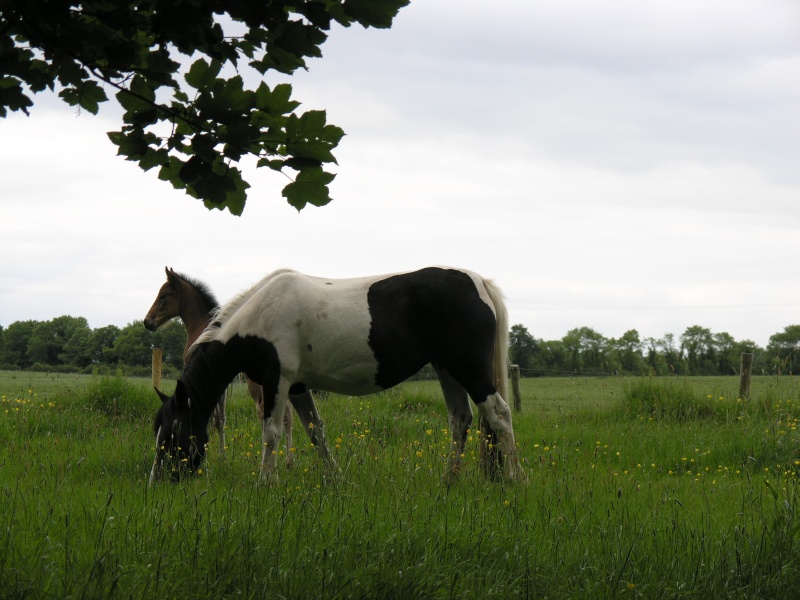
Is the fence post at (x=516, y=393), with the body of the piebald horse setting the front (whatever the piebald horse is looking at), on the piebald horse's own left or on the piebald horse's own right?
on the piebald horse's own right

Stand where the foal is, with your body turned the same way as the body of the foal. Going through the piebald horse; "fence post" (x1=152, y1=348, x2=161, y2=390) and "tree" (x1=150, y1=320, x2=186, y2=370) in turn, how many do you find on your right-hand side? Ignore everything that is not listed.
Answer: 2

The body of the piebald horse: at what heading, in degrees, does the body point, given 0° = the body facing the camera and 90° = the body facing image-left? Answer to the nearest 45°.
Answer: approximately 90°

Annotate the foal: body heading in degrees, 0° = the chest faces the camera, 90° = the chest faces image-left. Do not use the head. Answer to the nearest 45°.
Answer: approximately 90°

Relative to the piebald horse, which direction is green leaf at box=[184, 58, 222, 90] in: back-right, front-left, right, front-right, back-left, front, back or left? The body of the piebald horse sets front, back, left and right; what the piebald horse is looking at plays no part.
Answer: left

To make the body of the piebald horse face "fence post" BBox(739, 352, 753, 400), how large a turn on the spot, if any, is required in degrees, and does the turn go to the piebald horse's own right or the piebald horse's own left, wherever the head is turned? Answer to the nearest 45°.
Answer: approximately 135° to the piebald horse's own right

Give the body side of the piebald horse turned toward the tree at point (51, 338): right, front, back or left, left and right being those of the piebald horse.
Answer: right

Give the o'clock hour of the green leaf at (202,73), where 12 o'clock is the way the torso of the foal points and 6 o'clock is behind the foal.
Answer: The green leaf is roughly at 9 o'clock from the foal.

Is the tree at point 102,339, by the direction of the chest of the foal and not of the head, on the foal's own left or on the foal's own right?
on the foal's own right

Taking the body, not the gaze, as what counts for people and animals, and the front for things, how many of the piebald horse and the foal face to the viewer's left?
2
